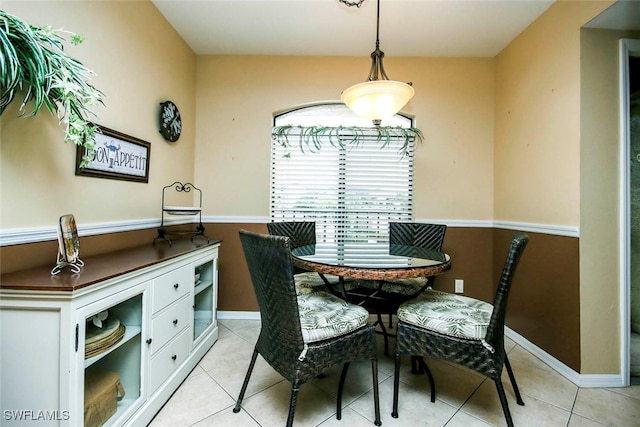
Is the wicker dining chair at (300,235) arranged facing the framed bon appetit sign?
no

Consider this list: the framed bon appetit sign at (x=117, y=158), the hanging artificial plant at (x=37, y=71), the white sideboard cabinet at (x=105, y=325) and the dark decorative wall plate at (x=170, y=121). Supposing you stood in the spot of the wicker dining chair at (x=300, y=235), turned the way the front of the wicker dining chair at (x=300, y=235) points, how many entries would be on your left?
0

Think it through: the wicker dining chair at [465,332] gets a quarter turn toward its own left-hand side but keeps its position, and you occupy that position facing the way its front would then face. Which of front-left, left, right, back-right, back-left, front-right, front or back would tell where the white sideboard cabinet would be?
front-right

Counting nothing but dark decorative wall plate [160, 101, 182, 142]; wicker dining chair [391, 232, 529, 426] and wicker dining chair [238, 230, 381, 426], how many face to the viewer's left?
1

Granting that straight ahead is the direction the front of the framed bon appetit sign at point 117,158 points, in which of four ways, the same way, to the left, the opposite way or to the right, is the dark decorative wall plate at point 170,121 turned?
the same way

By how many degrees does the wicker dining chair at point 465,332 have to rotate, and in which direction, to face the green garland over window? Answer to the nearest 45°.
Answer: approximately 45° to its right

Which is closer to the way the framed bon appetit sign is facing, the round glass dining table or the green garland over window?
the round glass dining table

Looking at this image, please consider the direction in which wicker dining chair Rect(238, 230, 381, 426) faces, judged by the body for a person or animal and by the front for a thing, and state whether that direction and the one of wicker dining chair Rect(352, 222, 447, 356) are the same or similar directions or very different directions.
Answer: very different directions

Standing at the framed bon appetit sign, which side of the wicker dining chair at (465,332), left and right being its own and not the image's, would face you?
front

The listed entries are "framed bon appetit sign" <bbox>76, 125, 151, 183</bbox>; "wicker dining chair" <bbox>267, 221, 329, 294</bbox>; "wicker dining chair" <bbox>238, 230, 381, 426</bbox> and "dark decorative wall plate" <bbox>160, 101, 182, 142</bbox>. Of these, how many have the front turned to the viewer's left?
0

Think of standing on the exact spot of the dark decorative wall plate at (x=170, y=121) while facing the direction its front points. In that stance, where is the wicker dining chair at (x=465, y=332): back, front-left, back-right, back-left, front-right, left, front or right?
front

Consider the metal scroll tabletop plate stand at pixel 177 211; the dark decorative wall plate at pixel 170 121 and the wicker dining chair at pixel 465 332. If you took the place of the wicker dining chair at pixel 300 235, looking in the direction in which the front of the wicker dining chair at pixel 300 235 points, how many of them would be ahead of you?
1

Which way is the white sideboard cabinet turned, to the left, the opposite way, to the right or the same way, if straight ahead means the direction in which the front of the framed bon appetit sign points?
the same way

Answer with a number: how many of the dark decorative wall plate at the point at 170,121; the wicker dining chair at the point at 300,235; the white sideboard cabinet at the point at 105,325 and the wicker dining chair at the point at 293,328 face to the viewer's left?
0

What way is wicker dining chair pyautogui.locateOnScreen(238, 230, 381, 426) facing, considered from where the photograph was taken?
facing away from the viewer and to the right of the viewer

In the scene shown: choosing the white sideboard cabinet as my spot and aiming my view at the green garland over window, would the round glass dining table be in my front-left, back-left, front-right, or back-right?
front-right

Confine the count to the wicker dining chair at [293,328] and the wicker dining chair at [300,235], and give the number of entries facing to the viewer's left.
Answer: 0
